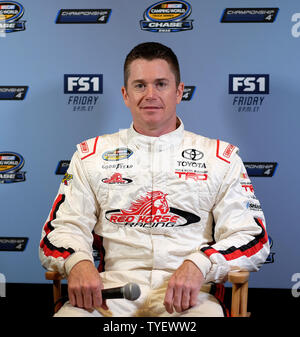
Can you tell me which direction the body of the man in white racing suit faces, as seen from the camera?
toward the camera
